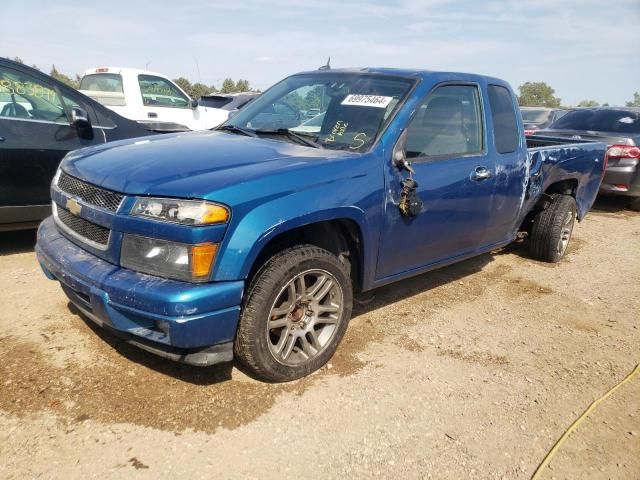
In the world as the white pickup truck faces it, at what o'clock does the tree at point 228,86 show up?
The tree is roughly at 11 o'clock from the white pickup truck.

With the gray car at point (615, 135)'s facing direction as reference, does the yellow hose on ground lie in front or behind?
behind

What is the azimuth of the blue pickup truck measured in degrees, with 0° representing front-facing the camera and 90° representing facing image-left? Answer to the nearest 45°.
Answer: approximately 45°

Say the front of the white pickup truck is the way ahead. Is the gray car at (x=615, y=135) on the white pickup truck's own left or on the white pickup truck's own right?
on the white pickup truck's own right

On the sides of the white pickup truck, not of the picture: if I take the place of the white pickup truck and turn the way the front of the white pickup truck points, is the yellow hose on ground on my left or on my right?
on my right

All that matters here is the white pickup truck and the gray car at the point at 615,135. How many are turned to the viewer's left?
0

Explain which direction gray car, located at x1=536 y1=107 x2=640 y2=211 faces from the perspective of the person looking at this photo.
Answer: facing away from the viewer and to the right of the viewer

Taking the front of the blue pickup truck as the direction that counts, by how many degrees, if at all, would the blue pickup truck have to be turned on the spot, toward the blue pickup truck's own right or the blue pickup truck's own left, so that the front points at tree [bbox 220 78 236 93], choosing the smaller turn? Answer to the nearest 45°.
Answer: approximately 135° to the blue pickup truck's own right

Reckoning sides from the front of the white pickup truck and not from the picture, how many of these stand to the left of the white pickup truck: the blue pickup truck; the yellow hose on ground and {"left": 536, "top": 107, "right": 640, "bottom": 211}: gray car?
0

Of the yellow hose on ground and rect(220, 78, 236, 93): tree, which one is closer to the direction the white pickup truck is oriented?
the tree

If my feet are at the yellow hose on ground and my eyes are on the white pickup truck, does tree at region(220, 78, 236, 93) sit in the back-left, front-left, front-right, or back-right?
front-right

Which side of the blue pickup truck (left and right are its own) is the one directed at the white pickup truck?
right

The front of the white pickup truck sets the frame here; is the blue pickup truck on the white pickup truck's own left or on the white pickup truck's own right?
on the white pickup truck's own right
